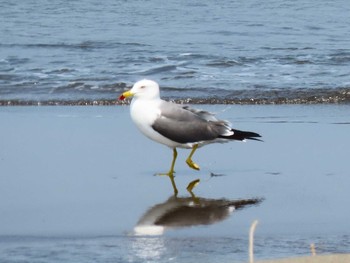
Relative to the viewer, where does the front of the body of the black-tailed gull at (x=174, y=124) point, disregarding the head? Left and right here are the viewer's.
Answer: facing to the left of the viewer
